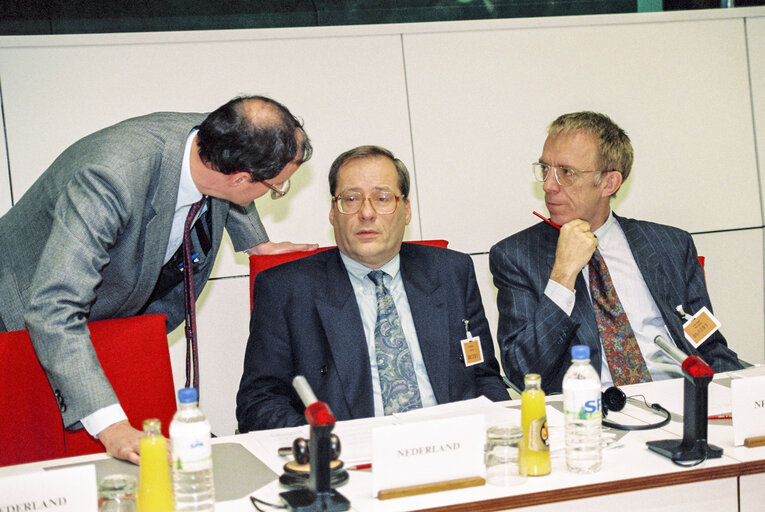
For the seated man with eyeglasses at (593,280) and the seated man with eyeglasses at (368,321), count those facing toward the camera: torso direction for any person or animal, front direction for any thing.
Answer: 2

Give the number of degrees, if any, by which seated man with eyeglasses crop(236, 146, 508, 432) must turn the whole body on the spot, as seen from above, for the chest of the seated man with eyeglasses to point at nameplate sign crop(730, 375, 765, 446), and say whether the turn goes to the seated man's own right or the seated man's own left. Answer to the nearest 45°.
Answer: approximately 45° to the seated man's own left

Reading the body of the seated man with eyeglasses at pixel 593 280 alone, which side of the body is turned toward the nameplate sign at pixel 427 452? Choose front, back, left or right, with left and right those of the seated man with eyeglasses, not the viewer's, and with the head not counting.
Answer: front

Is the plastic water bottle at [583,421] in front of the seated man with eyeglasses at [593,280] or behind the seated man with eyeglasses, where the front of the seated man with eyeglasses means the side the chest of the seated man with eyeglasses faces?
in front

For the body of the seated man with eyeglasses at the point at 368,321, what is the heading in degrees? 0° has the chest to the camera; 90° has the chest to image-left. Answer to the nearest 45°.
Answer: approximately 0°

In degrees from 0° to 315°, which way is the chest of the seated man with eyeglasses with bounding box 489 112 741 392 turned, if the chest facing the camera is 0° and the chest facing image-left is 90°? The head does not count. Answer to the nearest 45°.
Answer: approximately 0°

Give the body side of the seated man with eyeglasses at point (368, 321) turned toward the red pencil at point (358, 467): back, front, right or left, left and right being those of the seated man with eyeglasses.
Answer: front

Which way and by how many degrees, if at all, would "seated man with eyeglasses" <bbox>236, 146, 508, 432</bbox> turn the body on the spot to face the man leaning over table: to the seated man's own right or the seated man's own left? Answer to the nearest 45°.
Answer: approximately 90° to the seated man's own right

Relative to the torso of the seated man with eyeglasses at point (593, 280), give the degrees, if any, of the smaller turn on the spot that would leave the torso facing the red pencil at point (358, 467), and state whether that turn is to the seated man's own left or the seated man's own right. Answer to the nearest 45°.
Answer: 0° — they already face it

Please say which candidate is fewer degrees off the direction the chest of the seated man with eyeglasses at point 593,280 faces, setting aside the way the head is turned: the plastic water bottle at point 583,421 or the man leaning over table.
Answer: the plastic water bottle

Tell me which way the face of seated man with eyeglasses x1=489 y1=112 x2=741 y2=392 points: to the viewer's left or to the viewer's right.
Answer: to the viewer's left
